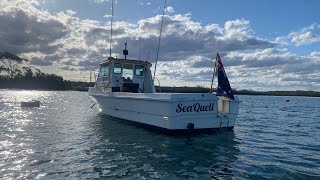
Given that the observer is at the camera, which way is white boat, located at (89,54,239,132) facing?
facing away from the viewer and to the left of the viewer
